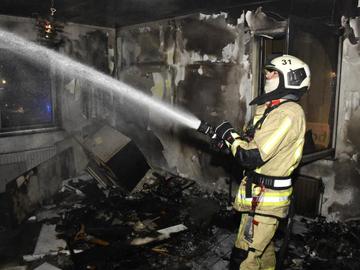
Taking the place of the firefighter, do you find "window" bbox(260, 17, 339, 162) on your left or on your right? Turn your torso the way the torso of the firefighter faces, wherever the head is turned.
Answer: on your right

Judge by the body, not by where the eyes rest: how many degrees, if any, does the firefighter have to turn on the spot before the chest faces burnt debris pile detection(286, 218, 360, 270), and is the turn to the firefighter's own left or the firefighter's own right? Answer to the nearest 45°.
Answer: approximately 135° to the firefighter's own right

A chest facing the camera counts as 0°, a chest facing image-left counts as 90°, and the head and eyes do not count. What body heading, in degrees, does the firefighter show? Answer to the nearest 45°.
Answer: approximately 90°

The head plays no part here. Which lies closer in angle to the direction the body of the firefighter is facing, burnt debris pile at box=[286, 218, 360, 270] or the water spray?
the water spray

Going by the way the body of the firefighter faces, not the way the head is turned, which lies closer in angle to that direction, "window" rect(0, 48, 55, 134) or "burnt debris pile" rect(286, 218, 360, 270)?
the window
